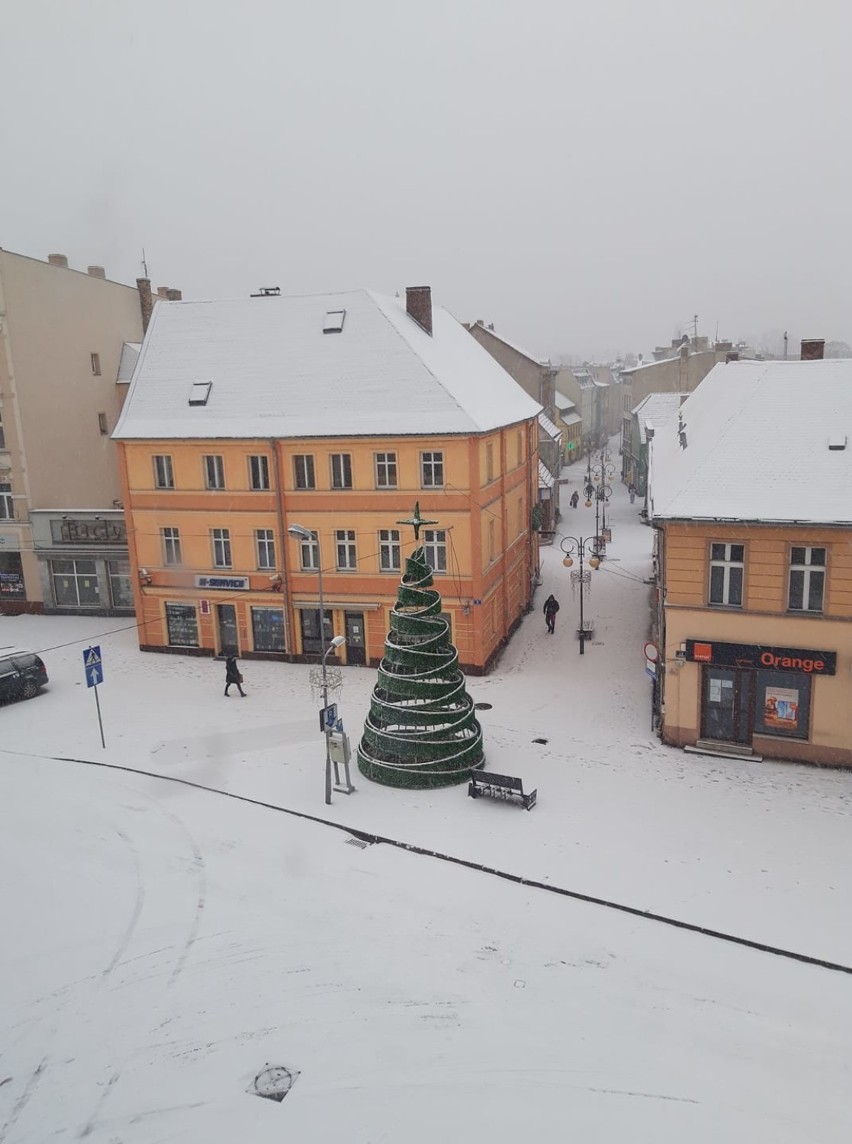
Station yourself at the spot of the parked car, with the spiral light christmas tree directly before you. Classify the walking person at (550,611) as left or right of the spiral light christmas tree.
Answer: left

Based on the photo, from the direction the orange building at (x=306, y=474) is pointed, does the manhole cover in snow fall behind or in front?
in front

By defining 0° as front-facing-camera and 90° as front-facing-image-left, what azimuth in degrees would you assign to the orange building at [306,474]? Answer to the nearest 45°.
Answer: approximately 0°

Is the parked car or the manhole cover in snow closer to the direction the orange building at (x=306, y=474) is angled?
the manhole cover in snow

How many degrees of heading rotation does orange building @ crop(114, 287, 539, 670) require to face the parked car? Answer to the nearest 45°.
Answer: approximately 90° to its right

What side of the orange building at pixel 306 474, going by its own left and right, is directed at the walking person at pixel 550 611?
left

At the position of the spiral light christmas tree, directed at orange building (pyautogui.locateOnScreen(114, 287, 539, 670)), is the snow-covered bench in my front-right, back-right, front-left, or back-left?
back-right

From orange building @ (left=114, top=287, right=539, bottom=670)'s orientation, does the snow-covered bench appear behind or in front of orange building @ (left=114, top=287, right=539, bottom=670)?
in front

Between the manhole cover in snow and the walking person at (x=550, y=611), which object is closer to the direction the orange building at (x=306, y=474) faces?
the manhole cover in snow

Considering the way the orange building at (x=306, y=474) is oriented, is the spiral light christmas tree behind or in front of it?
in front
